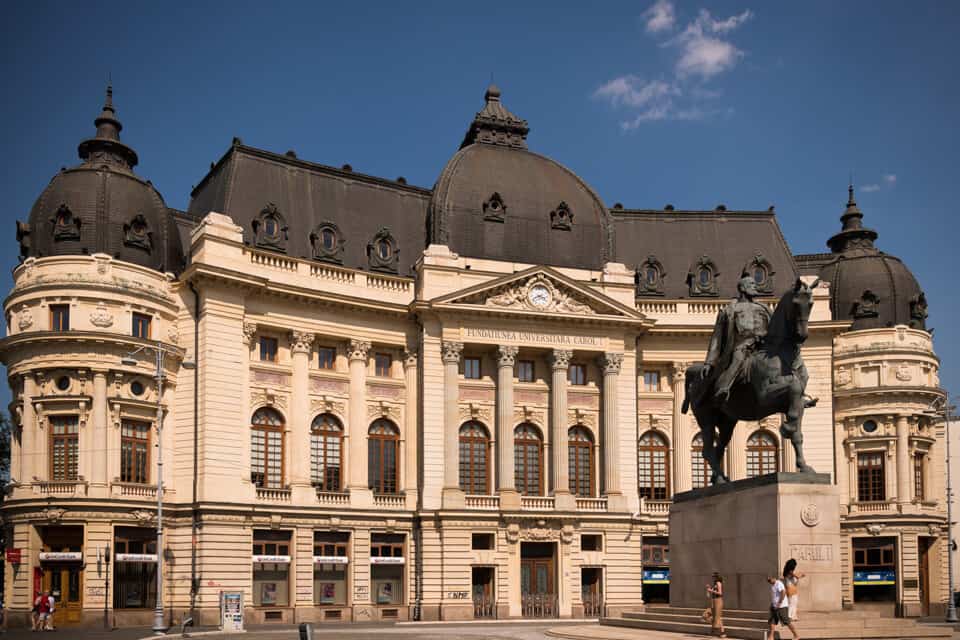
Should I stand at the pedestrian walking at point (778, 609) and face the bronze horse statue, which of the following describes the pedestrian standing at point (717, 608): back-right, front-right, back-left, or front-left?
front-left

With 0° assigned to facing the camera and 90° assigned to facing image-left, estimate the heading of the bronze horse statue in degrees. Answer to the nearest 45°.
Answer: approximately 315°
